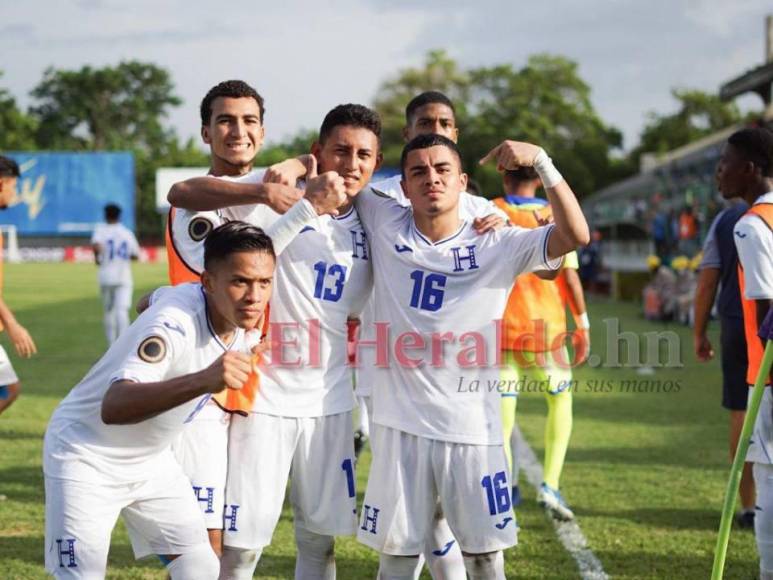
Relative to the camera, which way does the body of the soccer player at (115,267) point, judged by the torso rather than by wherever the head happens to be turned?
away from the camera

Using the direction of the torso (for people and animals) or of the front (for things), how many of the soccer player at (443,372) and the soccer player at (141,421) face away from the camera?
0

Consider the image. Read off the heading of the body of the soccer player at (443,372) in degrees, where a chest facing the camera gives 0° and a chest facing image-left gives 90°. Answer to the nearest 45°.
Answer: approximately 0°

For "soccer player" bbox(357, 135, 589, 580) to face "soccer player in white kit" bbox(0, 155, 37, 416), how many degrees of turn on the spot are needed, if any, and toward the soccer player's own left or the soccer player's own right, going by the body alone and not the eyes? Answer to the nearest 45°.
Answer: approximately 135° to the soccer player's own right

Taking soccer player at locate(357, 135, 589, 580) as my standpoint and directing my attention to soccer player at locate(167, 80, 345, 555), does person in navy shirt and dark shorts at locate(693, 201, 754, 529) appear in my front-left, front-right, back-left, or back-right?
back-right

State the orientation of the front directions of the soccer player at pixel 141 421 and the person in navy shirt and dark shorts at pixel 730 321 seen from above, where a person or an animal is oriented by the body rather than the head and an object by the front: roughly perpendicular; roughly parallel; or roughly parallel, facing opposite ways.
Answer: roughly perpendicular
